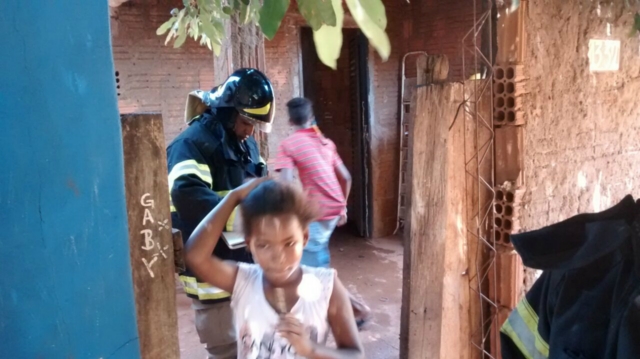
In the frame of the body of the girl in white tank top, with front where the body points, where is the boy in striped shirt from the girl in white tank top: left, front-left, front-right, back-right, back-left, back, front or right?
back

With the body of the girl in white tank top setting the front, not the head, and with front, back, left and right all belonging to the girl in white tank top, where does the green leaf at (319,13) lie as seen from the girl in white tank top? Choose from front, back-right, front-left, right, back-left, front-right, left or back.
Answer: front

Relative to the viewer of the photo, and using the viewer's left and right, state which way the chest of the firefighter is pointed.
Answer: facing the viewer and to the right of the viewer

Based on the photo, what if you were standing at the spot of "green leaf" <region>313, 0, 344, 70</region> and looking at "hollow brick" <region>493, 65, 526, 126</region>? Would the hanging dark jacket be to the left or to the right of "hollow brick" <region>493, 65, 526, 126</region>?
right

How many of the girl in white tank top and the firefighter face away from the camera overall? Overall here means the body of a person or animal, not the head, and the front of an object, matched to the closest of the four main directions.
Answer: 0

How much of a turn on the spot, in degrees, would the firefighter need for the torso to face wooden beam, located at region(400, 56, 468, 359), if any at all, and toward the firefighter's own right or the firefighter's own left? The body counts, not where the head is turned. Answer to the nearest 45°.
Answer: approximately 45° to the firefighter's own left

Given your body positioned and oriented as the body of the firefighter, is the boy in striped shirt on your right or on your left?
on your left

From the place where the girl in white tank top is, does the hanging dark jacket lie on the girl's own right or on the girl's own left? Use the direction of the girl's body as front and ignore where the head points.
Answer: on the girl's own left

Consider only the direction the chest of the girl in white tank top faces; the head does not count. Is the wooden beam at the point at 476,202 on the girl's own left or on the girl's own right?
on the girl's own left

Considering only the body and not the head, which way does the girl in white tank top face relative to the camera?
toward the camera

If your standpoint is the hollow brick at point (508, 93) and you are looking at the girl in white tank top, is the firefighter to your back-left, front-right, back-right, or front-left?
front-right

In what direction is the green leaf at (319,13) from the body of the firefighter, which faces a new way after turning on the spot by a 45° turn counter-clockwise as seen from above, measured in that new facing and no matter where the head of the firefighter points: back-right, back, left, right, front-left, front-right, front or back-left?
right

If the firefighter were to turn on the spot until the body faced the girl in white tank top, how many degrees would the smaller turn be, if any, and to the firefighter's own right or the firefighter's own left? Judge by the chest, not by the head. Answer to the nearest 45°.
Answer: approximately 45° to the firefighter's own right

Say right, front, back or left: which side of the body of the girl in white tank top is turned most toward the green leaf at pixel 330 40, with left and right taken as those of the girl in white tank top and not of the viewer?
front

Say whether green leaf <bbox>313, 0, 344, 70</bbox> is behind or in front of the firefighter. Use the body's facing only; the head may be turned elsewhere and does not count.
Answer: in front
